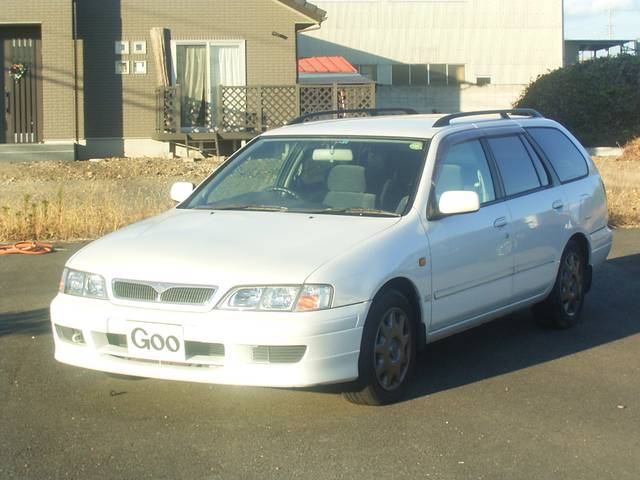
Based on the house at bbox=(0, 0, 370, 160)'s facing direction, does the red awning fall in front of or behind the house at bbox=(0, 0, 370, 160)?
behind

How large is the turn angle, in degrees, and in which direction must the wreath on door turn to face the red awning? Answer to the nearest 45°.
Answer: approximately 135° to its left

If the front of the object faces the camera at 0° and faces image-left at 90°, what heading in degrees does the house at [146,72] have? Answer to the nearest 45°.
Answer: approximately 0°

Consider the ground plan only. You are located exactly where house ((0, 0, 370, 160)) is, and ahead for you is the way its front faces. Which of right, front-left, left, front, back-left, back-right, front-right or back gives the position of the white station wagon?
front

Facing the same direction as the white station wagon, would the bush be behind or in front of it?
behind

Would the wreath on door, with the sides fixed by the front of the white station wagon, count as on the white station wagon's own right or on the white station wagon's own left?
on the white station wagon's own right

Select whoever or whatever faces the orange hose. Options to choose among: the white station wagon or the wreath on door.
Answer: the wreath on door

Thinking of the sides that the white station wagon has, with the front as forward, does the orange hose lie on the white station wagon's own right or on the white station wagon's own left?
on the white station wagon's own right

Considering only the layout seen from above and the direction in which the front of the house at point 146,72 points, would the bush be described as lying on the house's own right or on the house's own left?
on the house's own left

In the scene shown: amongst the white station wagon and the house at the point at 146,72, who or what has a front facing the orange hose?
the house

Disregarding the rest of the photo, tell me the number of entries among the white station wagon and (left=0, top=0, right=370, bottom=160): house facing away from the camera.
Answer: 0

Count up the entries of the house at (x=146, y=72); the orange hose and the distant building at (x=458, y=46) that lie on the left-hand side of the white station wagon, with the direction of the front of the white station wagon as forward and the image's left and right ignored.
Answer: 0

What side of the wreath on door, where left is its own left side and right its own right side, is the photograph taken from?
front

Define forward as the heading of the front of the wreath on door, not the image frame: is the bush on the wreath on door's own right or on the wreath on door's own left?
on the wreath on door's own left

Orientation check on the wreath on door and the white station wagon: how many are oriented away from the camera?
0

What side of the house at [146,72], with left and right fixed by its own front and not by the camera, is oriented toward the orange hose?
front

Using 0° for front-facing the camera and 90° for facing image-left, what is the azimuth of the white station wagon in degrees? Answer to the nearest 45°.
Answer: approximately 45°
